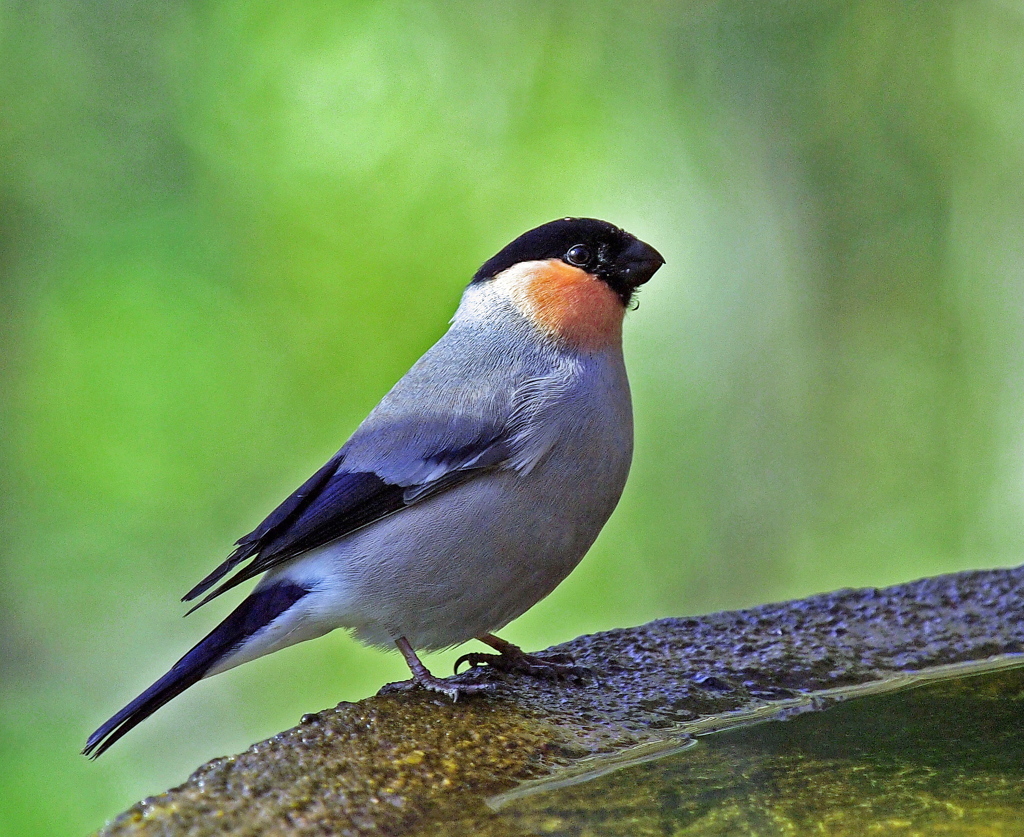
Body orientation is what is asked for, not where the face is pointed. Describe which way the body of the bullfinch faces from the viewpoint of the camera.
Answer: to the viewer's right
